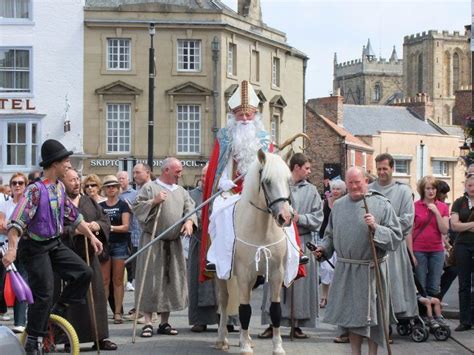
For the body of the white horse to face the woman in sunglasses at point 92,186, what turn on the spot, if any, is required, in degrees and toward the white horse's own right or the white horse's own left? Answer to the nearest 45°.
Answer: approximately 135° to the white horse's own right

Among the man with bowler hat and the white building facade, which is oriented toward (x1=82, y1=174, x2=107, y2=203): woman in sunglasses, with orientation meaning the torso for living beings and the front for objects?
the white building facade

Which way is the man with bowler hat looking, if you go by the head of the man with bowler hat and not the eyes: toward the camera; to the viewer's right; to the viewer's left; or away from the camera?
to the viewer's right

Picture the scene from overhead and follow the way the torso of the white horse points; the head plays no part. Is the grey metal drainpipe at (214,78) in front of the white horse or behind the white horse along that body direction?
behind

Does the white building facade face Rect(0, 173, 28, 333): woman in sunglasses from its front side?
yes

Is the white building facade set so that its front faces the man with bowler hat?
yes

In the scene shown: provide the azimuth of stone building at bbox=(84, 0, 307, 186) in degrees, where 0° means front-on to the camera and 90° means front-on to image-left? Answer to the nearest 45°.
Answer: approximately 0°

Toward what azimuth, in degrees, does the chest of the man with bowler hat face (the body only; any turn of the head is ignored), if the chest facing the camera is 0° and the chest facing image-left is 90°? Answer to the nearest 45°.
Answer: approximately 315°

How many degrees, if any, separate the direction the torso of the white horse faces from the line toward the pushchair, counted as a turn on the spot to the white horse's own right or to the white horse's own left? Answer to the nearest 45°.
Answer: approximately 135° to the white horse's own left

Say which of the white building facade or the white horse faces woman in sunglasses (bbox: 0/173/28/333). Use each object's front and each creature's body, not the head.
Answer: the white building facade

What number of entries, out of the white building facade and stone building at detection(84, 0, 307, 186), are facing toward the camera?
2
